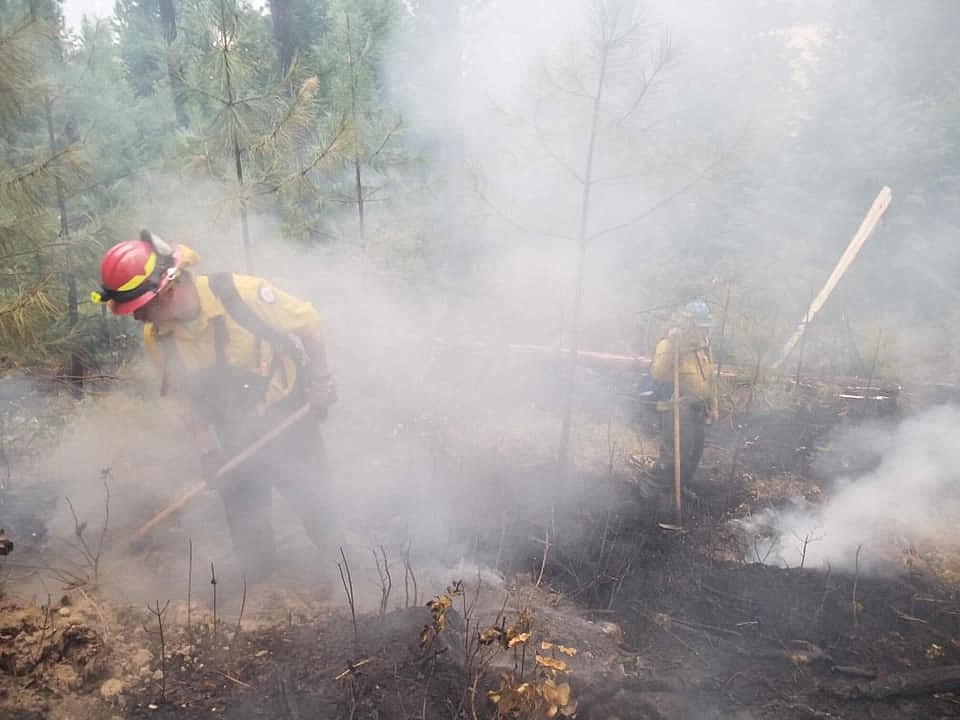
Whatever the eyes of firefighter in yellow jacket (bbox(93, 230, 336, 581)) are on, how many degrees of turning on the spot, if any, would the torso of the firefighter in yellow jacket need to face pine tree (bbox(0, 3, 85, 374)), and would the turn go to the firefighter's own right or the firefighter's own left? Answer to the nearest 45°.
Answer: approximately 90° to the firefighter's own right

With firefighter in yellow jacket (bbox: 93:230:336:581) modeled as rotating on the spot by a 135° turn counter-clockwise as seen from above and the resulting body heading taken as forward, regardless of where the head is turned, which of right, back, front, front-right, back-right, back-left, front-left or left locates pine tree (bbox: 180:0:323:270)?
left

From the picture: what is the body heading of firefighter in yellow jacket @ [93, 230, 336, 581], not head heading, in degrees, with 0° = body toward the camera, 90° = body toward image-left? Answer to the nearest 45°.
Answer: approximately 45°

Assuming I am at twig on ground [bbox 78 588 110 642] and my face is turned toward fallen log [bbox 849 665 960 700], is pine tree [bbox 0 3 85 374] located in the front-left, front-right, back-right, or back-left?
back-left

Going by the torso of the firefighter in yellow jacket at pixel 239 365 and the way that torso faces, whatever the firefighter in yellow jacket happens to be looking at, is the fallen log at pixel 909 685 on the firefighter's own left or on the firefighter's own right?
on the firefighter's own left

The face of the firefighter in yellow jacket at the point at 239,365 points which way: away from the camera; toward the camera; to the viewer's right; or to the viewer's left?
to the viewer's left
